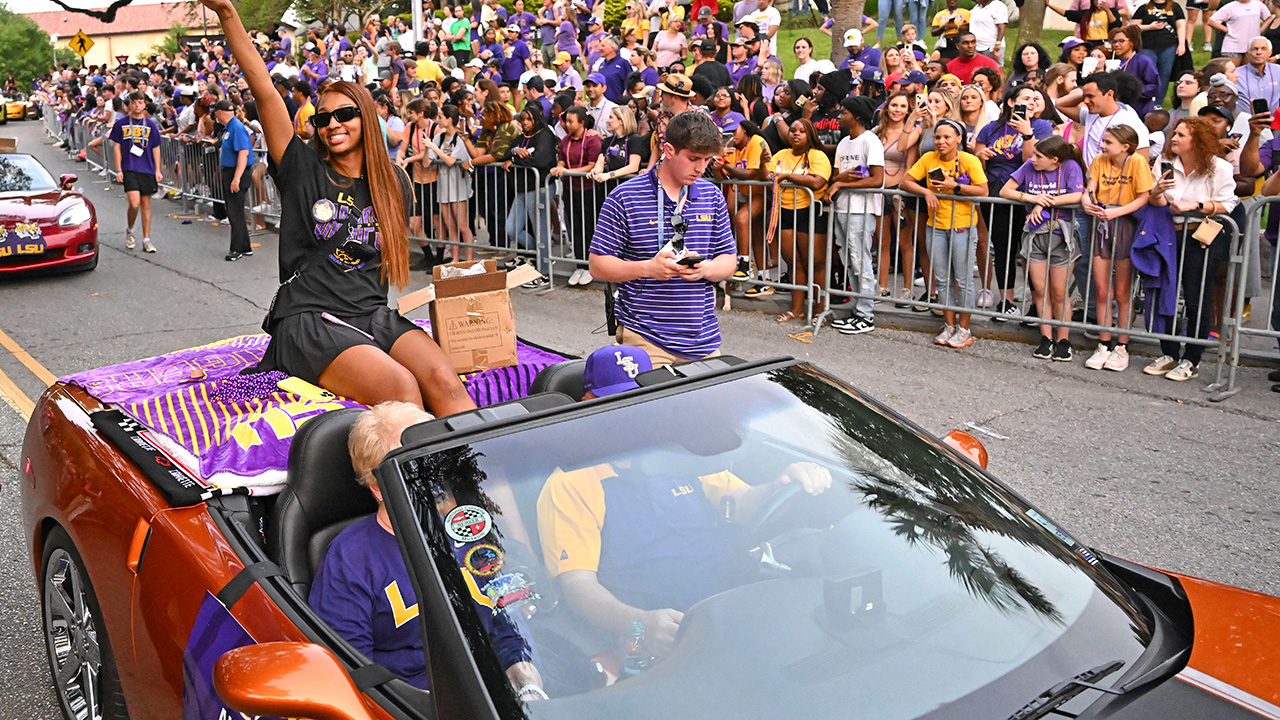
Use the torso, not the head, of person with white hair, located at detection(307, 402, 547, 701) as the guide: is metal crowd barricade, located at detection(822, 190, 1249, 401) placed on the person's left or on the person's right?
on the person's left

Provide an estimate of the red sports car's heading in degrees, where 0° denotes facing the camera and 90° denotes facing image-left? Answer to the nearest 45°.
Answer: approximately 0°

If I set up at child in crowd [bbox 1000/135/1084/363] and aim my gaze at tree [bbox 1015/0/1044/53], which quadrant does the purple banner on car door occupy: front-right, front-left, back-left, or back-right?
back-left

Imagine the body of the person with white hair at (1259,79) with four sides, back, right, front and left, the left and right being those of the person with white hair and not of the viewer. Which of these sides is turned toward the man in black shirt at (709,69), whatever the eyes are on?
right

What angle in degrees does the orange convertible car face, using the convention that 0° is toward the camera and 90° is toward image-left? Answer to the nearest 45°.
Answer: approximately 315°

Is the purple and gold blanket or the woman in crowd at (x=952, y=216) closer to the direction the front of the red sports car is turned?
the purple and gold blanket

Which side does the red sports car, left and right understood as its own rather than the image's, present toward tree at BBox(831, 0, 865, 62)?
left
